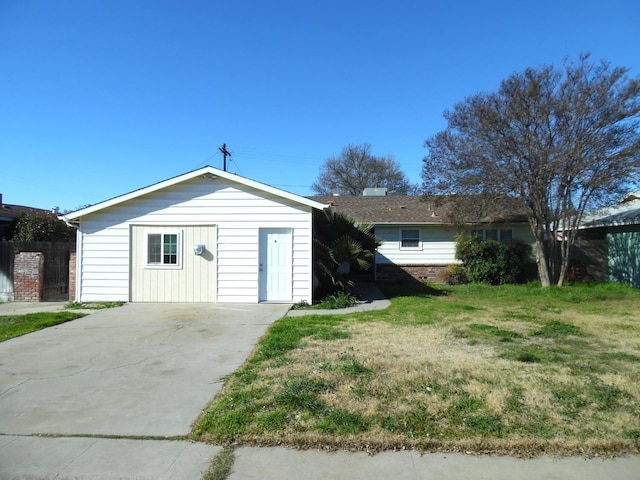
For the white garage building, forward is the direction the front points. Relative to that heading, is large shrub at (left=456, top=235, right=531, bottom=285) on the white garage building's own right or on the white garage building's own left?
on the white garage building's own left

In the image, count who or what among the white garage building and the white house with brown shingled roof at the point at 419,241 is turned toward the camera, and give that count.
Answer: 2

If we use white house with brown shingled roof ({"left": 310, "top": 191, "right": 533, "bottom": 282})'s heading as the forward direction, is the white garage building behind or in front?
in front

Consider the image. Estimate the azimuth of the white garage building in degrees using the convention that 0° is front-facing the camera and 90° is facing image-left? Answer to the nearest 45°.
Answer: approximately 0°

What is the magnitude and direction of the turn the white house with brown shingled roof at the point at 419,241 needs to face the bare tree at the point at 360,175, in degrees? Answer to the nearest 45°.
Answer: approximately 180°

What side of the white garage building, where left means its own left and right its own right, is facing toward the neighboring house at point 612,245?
left

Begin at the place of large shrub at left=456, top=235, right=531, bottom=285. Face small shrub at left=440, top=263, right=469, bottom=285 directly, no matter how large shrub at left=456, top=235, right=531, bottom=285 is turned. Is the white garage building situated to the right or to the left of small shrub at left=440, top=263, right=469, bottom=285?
left

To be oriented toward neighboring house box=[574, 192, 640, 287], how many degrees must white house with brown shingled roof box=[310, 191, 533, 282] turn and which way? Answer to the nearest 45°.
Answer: approximately 90° to its left

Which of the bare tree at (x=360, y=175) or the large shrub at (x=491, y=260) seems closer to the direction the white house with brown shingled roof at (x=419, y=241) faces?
the large shrub

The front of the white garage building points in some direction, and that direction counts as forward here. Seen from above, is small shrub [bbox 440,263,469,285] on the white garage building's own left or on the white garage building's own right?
on the white garage building's own left
